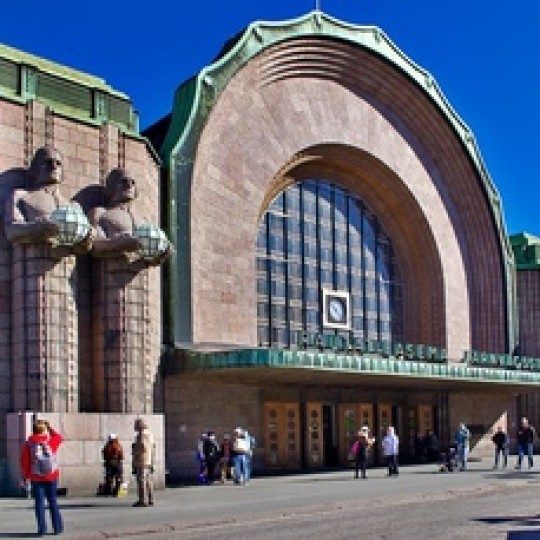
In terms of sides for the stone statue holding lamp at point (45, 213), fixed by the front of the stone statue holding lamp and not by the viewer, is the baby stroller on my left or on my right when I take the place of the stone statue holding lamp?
on my left

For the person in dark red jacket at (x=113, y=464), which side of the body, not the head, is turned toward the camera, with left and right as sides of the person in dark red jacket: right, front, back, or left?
back

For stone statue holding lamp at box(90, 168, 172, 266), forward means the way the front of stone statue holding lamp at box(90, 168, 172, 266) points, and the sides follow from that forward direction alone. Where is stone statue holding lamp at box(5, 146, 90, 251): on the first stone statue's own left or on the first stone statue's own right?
on the first stone statue's own right

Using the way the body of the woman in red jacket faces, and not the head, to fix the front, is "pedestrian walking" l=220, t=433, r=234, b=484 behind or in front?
in front

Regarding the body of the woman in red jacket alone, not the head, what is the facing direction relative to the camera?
away from the camera

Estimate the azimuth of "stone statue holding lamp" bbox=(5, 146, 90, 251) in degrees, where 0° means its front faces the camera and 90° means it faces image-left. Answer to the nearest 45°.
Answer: approximately 315°

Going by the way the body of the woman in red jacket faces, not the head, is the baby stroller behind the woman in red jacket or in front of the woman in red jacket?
in front

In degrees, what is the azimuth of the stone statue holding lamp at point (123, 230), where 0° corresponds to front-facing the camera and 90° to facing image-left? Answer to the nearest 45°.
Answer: approximately 315°
